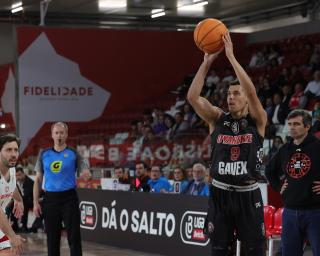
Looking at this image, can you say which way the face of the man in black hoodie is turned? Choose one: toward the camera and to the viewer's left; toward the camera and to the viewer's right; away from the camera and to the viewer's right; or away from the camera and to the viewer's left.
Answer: toward the camera and to the viewer's left

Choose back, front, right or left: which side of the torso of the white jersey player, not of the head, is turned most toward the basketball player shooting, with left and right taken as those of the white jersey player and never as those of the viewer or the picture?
front

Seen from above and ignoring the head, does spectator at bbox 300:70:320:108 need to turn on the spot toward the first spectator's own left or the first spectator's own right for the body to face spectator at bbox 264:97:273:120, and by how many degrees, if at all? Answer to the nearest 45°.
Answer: approximately 45° to the first spectator's own right

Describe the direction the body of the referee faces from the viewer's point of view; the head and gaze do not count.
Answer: toward the camera

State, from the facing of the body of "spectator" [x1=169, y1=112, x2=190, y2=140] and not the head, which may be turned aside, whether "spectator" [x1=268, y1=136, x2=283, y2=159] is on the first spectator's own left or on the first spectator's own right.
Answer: on the first spectator's own left

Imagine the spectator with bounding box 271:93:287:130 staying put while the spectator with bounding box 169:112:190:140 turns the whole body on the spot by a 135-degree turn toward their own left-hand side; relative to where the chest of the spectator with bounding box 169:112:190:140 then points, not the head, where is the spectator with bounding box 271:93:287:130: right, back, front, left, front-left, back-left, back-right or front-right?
front-right

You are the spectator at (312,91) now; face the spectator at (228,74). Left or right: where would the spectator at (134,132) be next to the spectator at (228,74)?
left

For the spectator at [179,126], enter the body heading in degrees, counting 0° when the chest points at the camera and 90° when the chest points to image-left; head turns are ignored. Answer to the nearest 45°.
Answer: approximately 45°

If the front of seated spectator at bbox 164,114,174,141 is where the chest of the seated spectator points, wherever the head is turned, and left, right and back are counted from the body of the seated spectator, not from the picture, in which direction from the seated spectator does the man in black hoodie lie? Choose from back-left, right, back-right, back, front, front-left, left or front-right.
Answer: front-left

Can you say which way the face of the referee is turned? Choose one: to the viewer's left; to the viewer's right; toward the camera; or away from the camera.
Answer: toward the camera

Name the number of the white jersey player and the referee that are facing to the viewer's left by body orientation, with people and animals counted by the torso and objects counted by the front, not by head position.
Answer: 0

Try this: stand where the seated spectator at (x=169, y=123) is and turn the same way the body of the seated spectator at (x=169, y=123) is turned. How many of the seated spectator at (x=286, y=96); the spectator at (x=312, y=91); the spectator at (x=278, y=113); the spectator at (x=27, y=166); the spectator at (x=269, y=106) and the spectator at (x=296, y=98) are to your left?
5

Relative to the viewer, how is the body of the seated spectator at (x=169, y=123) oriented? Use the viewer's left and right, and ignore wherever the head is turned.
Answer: facing the viewer and to the left of the viewer
